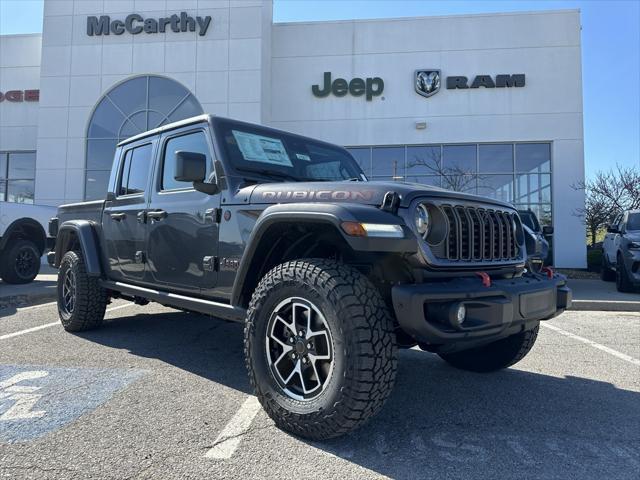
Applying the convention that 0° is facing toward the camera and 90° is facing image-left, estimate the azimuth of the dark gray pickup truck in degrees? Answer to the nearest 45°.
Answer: approximately 315°

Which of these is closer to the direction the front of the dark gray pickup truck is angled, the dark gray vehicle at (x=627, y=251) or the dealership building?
the dark gray vehicle

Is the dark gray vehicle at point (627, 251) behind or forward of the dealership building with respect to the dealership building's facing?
forward

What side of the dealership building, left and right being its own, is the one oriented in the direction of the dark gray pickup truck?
front

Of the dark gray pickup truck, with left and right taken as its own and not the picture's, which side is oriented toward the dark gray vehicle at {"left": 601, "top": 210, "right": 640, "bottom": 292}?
left

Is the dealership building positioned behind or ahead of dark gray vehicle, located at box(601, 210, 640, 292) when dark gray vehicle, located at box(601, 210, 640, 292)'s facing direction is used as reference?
behind

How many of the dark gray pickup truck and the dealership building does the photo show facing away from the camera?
0

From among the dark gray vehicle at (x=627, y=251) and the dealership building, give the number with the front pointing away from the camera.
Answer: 0

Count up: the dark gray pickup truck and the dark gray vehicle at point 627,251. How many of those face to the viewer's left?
0

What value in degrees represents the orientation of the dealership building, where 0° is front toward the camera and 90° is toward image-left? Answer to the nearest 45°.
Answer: approximately 0°

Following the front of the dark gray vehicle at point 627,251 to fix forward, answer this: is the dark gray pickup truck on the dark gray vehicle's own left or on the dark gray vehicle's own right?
on the dark gray vehicle's own right
